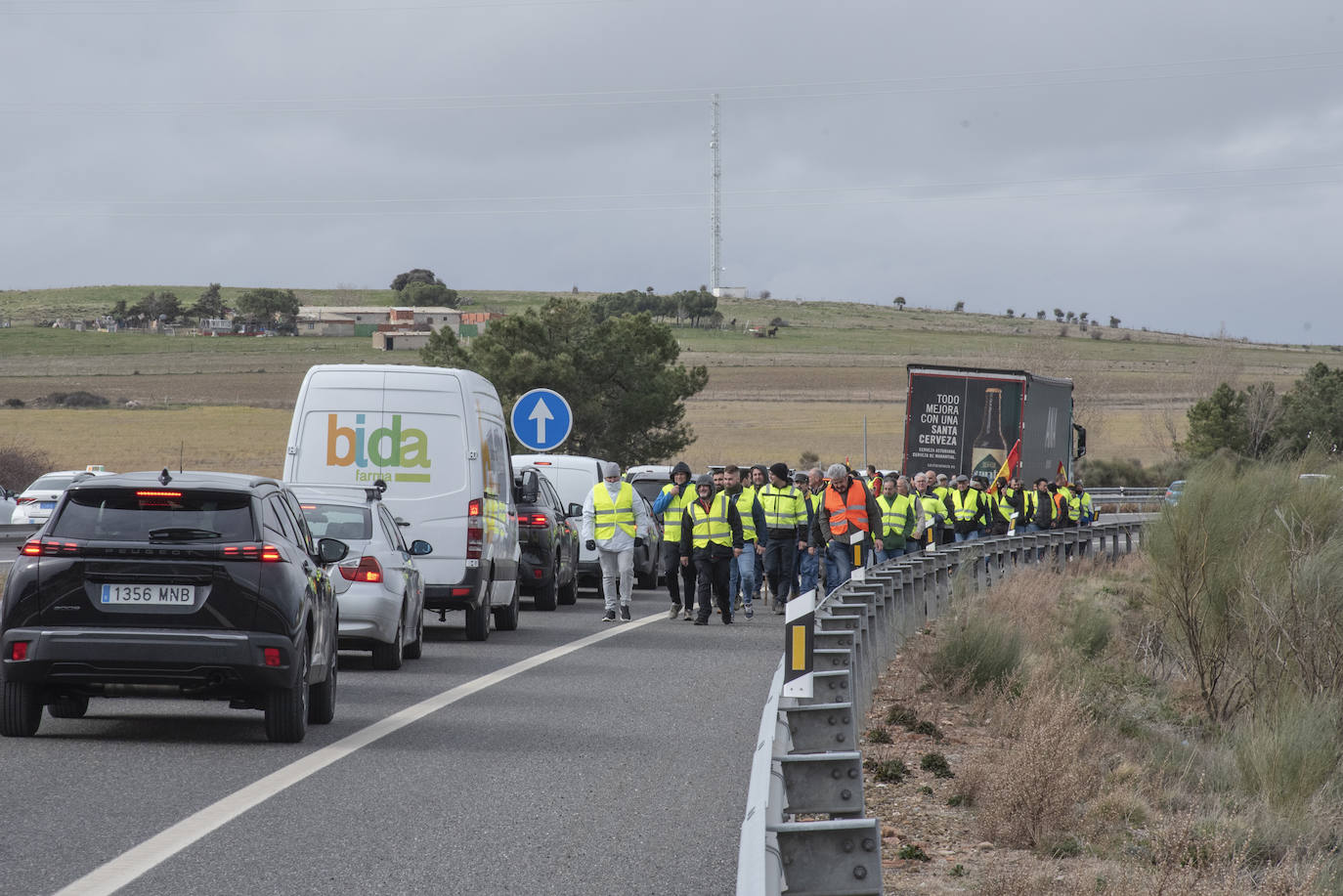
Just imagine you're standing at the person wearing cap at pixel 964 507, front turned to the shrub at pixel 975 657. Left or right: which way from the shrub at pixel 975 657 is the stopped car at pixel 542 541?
right

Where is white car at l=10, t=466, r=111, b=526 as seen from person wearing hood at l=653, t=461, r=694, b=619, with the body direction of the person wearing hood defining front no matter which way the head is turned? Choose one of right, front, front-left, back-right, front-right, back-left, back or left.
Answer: back-right

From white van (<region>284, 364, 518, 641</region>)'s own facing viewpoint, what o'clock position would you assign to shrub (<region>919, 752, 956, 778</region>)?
The shrub is roughly at 5 o'clock from the white van.

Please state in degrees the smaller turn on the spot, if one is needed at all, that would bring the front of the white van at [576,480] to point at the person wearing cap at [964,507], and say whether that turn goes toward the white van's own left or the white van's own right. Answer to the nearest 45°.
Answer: approximately 90° to the white van's own right

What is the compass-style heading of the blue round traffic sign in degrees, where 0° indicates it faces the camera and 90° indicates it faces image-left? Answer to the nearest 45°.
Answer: approximately 0°

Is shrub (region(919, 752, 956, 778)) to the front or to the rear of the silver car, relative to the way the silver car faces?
to the rear

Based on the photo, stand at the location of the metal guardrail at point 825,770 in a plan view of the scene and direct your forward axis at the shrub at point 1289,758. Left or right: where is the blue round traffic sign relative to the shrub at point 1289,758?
left

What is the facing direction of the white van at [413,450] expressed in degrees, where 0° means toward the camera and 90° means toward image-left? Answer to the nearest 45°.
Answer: approximately 180°

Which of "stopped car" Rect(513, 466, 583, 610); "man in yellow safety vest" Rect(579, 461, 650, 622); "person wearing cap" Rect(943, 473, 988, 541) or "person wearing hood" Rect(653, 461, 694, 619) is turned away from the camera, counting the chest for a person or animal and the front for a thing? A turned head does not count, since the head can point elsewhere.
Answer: the stopped car

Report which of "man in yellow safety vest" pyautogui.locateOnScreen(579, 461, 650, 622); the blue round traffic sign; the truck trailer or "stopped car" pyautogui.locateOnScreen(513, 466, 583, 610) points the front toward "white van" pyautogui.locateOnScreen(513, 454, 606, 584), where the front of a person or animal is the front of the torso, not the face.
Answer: the stopped car

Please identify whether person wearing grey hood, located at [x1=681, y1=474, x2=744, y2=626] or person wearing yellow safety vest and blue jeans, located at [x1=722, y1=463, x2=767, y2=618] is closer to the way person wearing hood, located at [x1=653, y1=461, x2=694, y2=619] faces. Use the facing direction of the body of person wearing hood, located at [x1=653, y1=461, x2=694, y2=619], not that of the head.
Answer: the person wearing grey hood

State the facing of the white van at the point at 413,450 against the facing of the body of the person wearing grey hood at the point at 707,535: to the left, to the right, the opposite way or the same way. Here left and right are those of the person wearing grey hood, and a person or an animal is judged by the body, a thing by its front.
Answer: the opposite way

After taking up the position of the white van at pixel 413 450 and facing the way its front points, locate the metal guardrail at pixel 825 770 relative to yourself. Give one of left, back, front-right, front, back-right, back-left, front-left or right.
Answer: back
